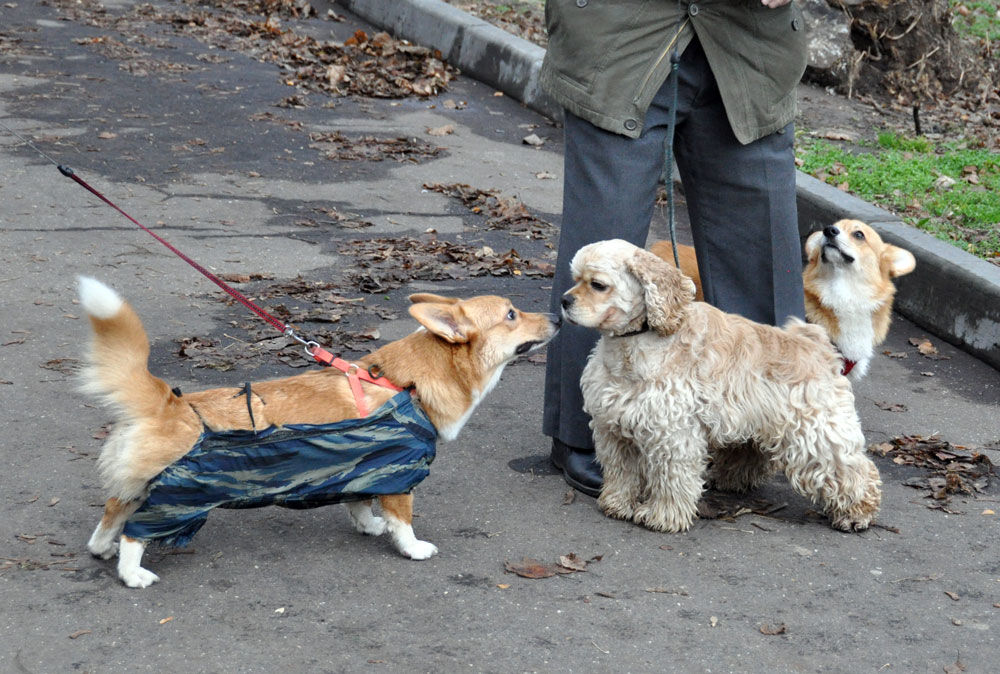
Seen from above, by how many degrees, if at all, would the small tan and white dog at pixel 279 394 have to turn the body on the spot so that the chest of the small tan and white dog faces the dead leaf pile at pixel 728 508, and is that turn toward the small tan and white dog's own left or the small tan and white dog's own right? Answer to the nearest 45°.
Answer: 0° — it already faces it

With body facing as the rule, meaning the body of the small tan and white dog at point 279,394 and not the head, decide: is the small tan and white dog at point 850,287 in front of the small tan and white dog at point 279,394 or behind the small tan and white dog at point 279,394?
in front

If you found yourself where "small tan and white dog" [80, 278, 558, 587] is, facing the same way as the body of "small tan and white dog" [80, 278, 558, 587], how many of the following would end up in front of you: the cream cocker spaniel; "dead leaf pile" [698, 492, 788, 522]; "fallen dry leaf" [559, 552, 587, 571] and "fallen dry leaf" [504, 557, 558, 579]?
4

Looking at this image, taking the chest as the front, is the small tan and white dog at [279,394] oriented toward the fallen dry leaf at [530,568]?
yes

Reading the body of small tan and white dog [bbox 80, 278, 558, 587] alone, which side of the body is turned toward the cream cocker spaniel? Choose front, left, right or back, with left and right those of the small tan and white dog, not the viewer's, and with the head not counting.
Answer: front

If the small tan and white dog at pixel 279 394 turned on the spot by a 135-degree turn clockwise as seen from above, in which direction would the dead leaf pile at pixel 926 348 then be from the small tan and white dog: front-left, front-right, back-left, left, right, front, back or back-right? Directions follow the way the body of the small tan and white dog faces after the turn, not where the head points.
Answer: back

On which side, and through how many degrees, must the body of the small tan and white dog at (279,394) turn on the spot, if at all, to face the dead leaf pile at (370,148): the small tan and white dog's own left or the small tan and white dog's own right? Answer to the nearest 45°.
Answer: approximately 90° to the small tan and white dog's own left

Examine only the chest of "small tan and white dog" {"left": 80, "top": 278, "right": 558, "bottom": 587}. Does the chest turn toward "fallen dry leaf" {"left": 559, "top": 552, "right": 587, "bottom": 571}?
yes

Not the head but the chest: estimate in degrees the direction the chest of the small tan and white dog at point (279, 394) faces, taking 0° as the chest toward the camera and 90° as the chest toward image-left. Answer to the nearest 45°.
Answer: approximately 270°

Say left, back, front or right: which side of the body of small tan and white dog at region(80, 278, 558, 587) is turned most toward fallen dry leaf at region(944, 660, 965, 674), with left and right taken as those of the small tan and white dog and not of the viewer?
front
